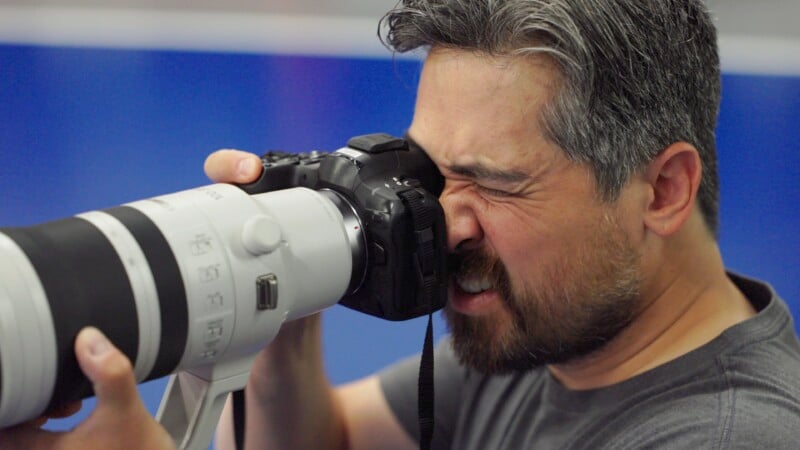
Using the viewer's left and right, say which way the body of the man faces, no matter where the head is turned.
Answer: facing the viewer and to the left of the viewer

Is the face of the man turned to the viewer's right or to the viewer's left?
to the viewer's left
